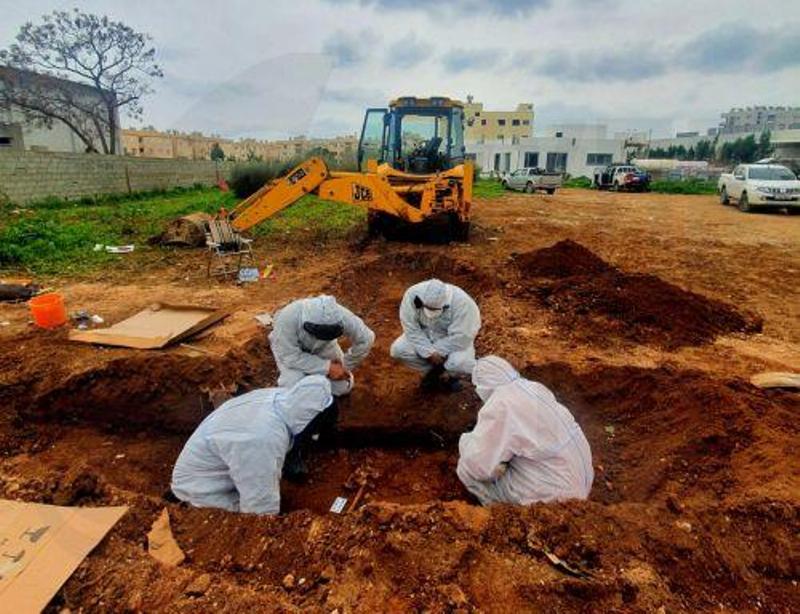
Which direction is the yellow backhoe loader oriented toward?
away from the camera

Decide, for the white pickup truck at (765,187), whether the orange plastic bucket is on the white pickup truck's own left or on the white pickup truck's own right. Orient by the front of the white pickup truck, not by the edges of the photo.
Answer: on the white pickup truck's own right

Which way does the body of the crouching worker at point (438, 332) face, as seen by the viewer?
toward the camera

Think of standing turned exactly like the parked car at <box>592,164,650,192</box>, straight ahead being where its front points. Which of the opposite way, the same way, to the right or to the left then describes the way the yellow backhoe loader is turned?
the opposite way

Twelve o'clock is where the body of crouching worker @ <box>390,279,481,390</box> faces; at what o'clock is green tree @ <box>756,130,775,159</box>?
The green tree is roughly at 7 o'clock from the crouching worker.

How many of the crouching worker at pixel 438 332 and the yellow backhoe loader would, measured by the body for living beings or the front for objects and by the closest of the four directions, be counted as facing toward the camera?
1

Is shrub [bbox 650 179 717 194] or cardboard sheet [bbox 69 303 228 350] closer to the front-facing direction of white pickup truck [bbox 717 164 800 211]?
the cardboard sheet

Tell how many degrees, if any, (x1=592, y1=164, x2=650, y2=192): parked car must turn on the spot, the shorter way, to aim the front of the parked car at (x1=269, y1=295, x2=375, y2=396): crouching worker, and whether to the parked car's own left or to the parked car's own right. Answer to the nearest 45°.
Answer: approximately 45° to the parked car's own right

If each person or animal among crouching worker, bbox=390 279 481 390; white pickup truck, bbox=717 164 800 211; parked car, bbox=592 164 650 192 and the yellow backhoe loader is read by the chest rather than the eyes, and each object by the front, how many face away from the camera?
1

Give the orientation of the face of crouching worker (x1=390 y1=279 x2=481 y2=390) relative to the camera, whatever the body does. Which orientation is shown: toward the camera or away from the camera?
toward the camera

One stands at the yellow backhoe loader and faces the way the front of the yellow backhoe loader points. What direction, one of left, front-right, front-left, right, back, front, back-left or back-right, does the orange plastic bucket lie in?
back-left

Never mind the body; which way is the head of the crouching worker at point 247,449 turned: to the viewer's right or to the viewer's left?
to the viewer's right

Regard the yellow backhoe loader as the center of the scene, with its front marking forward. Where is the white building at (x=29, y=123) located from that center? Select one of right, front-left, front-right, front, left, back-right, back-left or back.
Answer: front-left

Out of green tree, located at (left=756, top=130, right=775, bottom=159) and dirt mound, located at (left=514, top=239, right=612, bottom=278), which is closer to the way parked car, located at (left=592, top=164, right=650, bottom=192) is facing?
the dirt mound
